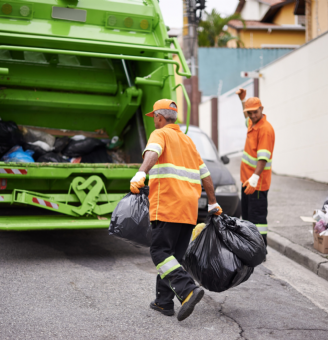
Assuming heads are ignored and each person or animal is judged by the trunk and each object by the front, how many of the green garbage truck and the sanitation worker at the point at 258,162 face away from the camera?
1

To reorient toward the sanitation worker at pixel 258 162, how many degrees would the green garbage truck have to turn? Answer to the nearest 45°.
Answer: approximately 135° to its right

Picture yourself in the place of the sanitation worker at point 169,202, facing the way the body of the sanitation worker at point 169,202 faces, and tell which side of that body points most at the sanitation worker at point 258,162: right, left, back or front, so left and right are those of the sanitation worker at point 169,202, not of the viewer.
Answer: right

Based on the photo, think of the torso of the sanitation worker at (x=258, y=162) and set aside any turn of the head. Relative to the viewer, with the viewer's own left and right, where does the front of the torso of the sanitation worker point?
facing the viewer and to the left of the viewer

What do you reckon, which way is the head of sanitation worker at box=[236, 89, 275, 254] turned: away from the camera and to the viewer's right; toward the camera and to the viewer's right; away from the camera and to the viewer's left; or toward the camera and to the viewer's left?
toward the camera and to the viewer's left

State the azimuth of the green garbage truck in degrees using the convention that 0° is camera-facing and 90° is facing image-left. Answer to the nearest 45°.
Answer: approximately 180°

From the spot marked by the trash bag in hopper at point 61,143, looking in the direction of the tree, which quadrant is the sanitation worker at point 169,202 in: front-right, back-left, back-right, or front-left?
back-right

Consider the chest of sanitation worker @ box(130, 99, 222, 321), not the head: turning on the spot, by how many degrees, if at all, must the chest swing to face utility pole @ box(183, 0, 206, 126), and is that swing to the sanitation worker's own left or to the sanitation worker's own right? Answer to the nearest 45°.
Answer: approximately 45° to the sanitation worker's own right

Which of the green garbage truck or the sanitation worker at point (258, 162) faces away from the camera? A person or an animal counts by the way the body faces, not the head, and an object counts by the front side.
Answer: the green garbage truck

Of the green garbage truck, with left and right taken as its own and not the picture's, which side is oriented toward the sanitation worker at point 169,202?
back

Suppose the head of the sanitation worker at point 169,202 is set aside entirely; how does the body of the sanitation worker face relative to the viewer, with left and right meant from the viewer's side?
facing away from the viewer and to the left of the viewer

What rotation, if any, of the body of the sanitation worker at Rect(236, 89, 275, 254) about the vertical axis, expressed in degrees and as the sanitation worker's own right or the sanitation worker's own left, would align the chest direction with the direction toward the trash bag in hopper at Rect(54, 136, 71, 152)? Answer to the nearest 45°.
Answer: approximately 45° to the sanitation worker's own right

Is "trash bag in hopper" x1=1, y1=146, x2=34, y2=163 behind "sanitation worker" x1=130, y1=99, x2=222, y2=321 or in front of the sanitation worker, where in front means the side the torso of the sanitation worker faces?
in front
